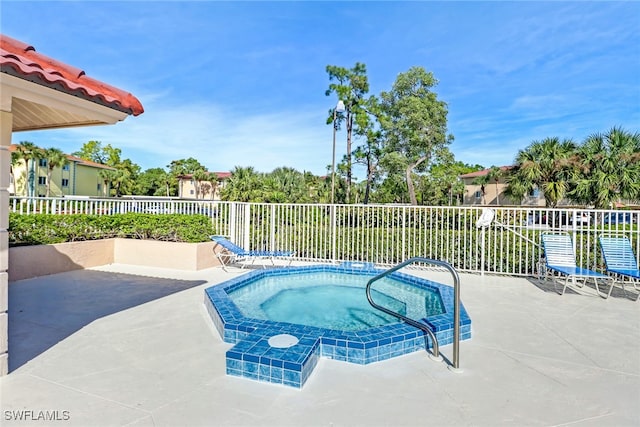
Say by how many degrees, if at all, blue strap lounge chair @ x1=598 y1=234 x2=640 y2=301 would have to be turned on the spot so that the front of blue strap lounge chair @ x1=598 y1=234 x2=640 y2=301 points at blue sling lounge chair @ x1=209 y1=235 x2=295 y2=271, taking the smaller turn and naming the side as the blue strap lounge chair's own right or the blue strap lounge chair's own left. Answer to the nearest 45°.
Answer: approximately 90° to the blue strap lounge chair's own right

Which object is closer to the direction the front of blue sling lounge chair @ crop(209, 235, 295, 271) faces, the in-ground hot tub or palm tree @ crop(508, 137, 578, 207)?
the palm tree

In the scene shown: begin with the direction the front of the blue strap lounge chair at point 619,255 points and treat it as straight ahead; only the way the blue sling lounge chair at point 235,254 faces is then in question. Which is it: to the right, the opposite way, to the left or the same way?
to the left

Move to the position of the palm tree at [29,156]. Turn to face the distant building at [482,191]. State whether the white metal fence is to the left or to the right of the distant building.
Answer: right

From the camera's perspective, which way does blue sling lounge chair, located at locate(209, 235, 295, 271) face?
to the viewer's right

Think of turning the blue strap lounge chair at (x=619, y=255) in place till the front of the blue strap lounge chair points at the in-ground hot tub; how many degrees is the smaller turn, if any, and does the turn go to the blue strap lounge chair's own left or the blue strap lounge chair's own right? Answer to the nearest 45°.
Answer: approximately 90° to the blue strap lounge chair's own right

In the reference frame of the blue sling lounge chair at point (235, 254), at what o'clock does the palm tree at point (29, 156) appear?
The palm tree is roughly at 8 o'clock from the blue sling lounge chair.

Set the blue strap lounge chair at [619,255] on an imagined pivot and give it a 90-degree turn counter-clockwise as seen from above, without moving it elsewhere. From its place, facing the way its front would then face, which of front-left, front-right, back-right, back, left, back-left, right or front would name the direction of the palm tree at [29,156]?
back-left

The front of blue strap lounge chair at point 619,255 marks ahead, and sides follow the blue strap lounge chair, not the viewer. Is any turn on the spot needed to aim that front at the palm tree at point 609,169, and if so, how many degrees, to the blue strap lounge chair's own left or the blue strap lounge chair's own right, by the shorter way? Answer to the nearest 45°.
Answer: approximately 135° to the blue strap lounge chair's own left

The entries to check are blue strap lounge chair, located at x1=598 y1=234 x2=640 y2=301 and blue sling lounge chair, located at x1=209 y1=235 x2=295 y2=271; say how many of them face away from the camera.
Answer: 0

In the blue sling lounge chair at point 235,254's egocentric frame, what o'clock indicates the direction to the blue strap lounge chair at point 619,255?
the blue strap lounge chair at point 619,255 is roughly at 1 o'clock from the blue sling lounge chair at point 235,254.

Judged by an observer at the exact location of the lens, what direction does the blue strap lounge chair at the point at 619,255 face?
facing the viewer and to the right of the viewer

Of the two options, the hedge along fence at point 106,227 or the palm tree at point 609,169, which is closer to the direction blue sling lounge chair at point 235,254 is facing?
the palm tree

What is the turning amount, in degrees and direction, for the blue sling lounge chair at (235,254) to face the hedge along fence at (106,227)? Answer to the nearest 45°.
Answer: approximately 180°

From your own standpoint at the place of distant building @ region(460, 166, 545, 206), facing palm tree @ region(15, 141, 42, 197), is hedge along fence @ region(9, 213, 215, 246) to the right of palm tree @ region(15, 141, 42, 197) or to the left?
left

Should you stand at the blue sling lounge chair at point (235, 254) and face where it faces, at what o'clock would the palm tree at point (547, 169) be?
The palm tree is roughly at 11 o'clock from the blue sling lounge chair.
